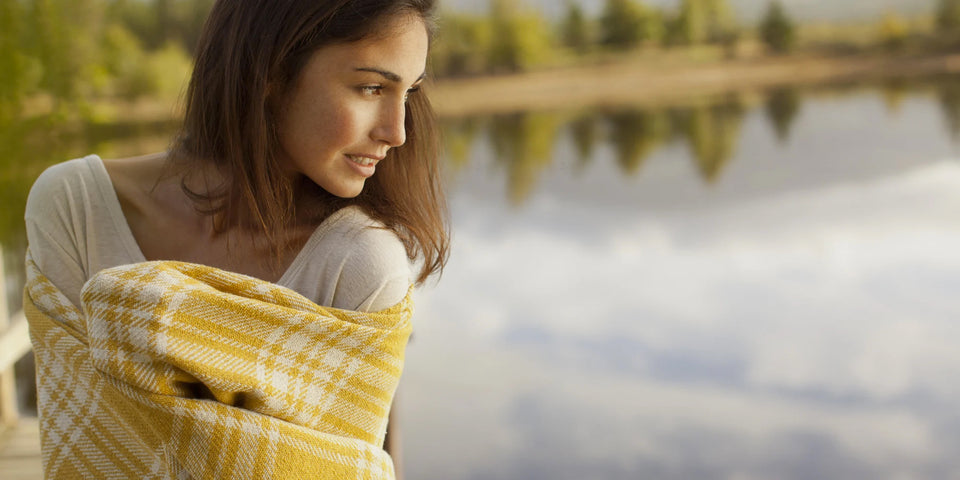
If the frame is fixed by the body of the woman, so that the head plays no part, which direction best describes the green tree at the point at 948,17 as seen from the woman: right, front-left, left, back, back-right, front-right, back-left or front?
back-left

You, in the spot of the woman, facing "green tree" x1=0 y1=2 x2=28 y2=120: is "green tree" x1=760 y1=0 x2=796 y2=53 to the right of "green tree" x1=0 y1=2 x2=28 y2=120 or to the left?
right

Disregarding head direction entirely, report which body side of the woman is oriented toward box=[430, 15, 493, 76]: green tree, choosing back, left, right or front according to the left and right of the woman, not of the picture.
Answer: back

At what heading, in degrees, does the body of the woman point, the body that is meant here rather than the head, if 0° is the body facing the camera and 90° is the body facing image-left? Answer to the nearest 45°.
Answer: approximately 0°

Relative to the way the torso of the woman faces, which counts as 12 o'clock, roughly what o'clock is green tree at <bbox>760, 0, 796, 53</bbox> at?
The green tree is roughly at 7 o'clock from the woman.

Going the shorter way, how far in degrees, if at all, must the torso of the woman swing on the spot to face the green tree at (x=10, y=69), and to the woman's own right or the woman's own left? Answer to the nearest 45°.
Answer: approximately 180°

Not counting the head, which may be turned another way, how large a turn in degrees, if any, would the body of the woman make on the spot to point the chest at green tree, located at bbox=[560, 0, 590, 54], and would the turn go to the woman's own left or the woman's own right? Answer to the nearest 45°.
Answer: approximately 180°

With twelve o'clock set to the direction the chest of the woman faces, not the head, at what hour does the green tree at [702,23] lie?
The green tree is roughly at 7 o'clock from the woman.
